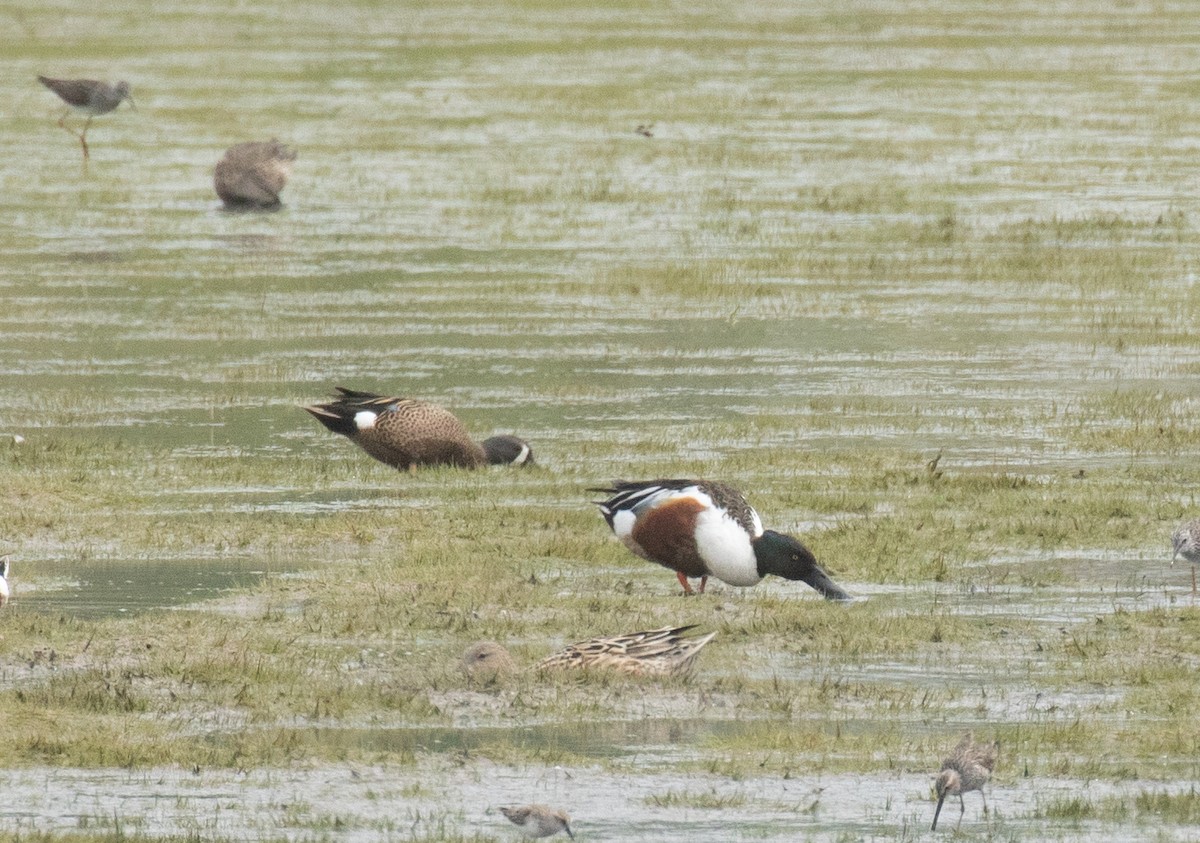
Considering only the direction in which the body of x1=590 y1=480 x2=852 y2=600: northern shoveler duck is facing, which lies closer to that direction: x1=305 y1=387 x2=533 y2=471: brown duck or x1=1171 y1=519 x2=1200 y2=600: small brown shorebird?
the small brown shorebird

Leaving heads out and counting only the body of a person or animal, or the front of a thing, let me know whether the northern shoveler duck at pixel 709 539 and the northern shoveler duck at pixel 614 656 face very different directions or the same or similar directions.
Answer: very different directions

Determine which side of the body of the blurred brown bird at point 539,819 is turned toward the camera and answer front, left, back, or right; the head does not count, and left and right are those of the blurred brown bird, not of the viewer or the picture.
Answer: right

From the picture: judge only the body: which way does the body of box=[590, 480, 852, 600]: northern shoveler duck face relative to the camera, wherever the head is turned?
to the viewer's right

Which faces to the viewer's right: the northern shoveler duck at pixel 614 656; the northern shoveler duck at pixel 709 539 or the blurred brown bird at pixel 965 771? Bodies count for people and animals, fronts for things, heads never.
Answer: the northern shoveler duck at pixel 709 539

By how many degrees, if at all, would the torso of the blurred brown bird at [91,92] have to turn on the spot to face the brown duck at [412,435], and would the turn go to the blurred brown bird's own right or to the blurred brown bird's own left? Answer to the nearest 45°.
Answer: approximately 90° to the blurred brown bird's own right

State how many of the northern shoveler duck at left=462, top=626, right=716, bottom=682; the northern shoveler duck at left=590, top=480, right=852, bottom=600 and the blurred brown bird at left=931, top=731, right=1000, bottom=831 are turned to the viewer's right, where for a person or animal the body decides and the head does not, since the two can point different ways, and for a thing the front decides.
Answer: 1

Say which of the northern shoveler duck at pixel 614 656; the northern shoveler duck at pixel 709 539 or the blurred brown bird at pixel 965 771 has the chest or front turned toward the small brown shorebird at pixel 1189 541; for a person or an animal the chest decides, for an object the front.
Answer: the northern shoveler duck at pixel 709 539

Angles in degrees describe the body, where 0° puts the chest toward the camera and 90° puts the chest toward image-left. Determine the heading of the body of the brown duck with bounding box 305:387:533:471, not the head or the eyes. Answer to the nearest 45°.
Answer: approximately 270°

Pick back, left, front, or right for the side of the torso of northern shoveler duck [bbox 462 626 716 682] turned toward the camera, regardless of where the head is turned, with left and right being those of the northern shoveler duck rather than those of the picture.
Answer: left

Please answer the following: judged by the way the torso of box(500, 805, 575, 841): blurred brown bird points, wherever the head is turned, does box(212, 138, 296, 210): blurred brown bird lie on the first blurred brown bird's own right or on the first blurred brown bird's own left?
on the first blurred brown bird's own left

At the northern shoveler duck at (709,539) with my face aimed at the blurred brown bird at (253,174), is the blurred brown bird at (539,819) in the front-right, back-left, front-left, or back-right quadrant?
back-left
